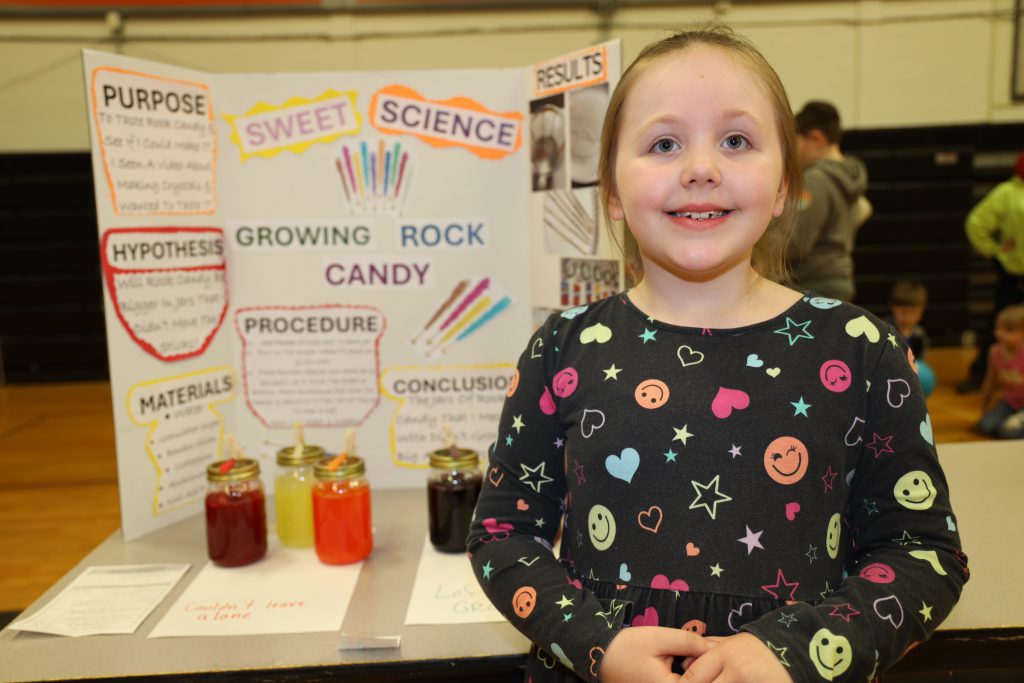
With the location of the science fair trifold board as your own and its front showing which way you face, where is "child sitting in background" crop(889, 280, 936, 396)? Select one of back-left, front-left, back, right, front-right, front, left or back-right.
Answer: back-left

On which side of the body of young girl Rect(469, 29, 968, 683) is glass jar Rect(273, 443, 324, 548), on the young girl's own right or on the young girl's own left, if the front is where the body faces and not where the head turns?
on the young girl's own right

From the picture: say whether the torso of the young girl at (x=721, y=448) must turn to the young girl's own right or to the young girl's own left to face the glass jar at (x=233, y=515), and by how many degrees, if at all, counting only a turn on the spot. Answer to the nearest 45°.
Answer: approximately 135° to the young girl's own right

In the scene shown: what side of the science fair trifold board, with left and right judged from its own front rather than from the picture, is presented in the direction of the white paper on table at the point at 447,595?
front

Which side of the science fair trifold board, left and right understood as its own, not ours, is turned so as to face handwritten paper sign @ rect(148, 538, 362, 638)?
front

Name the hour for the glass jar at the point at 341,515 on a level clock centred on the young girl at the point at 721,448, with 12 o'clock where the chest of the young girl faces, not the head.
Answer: The glass jar is roughly at 4 o'clock from the young girl.

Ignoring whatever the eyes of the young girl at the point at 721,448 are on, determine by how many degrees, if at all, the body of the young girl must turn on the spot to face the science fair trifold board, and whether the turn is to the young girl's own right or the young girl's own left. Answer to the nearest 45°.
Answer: approximately 135° to the young girl's own right

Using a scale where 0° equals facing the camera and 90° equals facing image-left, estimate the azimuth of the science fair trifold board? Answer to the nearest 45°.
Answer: approximately 0°

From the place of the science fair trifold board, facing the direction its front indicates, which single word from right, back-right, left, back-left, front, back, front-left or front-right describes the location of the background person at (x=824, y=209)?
back-left
